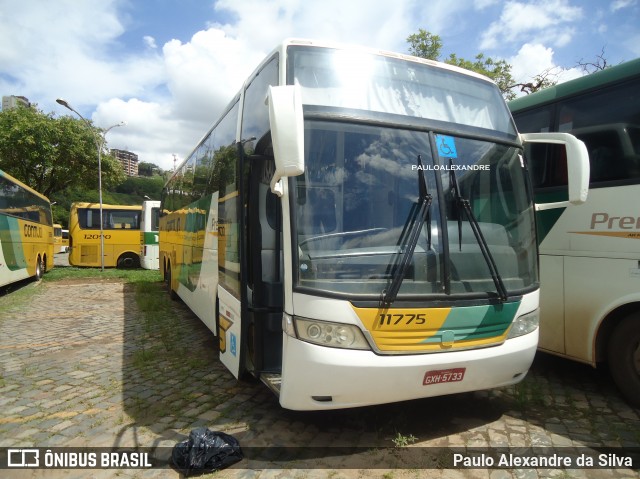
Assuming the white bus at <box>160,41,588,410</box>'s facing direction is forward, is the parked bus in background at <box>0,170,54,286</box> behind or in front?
behind

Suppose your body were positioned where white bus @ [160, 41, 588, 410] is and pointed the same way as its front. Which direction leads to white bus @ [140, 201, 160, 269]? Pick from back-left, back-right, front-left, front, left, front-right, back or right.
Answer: back

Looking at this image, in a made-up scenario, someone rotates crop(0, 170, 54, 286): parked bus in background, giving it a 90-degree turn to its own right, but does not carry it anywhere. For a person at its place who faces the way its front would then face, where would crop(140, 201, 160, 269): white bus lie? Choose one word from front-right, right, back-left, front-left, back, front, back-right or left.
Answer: right

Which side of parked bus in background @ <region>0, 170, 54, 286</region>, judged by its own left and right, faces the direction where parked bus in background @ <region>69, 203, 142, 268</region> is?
back

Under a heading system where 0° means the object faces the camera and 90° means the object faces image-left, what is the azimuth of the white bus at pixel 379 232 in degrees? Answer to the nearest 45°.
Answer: approximately 315°

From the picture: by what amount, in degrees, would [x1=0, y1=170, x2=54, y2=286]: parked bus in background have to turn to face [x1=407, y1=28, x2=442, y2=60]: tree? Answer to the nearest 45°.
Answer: approximately 135° to its left

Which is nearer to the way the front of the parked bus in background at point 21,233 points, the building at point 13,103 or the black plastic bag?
the black plastic bag

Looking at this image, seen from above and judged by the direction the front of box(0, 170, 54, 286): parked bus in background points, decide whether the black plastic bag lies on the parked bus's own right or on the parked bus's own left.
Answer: on the parked bus's own left

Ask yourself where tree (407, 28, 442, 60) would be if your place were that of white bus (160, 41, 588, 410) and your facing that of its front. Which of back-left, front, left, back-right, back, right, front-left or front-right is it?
back-left

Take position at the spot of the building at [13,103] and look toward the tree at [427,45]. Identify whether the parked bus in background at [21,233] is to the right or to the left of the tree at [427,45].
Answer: right

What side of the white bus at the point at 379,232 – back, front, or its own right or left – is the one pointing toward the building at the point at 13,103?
back

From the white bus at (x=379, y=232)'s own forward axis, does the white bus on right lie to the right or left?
on its left
